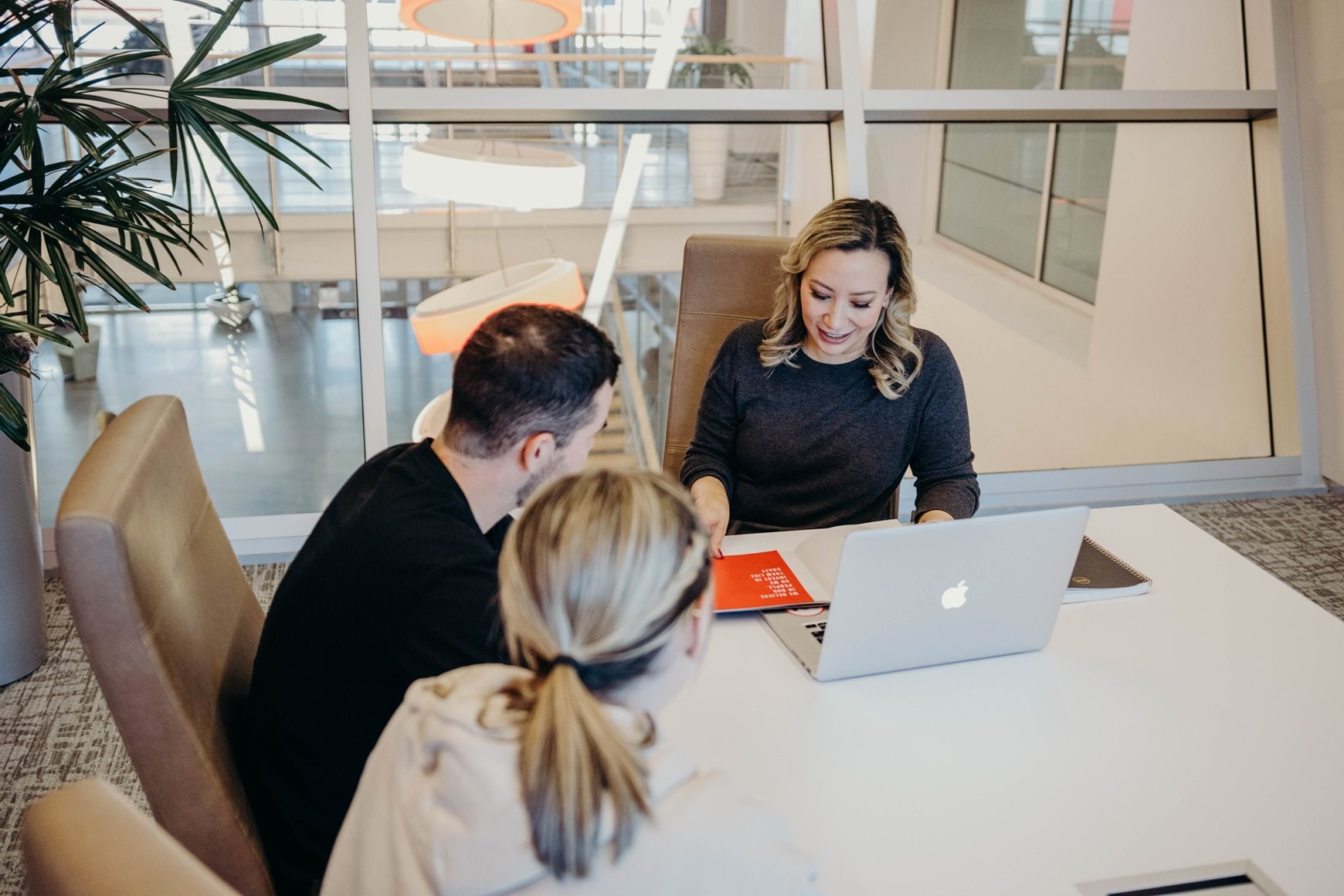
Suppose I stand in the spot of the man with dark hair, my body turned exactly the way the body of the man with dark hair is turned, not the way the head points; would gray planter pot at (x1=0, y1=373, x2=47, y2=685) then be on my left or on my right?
on my left

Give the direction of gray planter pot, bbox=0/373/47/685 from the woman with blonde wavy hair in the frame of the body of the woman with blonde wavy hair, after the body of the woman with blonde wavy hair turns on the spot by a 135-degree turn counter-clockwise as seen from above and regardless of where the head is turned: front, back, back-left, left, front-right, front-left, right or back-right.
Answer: back-left

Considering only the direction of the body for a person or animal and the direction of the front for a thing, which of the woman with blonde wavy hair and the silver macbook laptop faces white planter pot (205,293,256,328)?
the silver macbook laptop

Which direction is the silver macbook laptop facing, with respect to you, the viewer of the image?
facing away from the viewer and to the left of the viewer

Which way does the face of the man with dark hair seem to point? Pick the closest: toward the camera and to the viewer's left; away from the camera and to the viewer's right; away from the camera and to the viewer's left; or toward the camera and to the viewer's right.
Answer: away from the camera and to the viewer's right

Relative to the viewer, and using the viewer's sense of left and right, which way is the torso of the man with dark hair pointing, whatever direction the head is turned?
facing away from the viewer and to the right of the viewer

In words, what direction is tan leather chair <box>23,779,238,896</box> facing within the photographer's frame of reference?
facing away from the viewer and to the right of the viewer

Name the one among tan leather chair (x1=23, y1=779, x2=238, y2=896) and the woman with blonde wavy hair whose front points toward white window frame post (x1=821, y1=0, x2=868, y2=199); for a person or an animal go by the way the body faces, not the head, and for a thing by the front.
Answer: the tan leather chair

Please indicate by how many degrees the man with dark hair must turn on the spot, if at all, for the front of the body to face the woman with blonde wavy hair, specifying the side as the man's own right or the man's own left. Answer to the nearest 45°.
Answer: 0° — they already face them

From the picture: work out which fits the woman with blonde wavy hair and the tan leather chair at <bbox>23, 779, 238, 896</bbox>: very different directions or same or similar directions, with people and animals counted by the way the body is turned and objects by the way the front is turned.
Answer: very different directions
